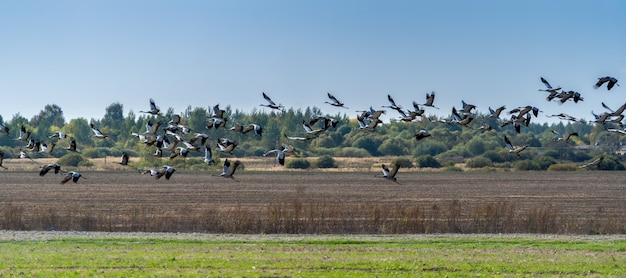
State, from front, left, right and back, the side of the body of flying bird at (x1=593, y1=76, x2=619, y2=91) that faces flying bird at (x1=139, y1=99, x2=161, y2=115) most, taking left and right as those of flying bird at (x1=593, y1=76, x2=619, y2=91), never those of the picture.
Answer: back

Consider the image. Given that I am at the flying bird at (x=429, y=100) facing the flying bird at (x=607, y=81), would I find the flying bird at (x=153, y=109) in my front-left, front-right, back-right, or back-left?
back-right
